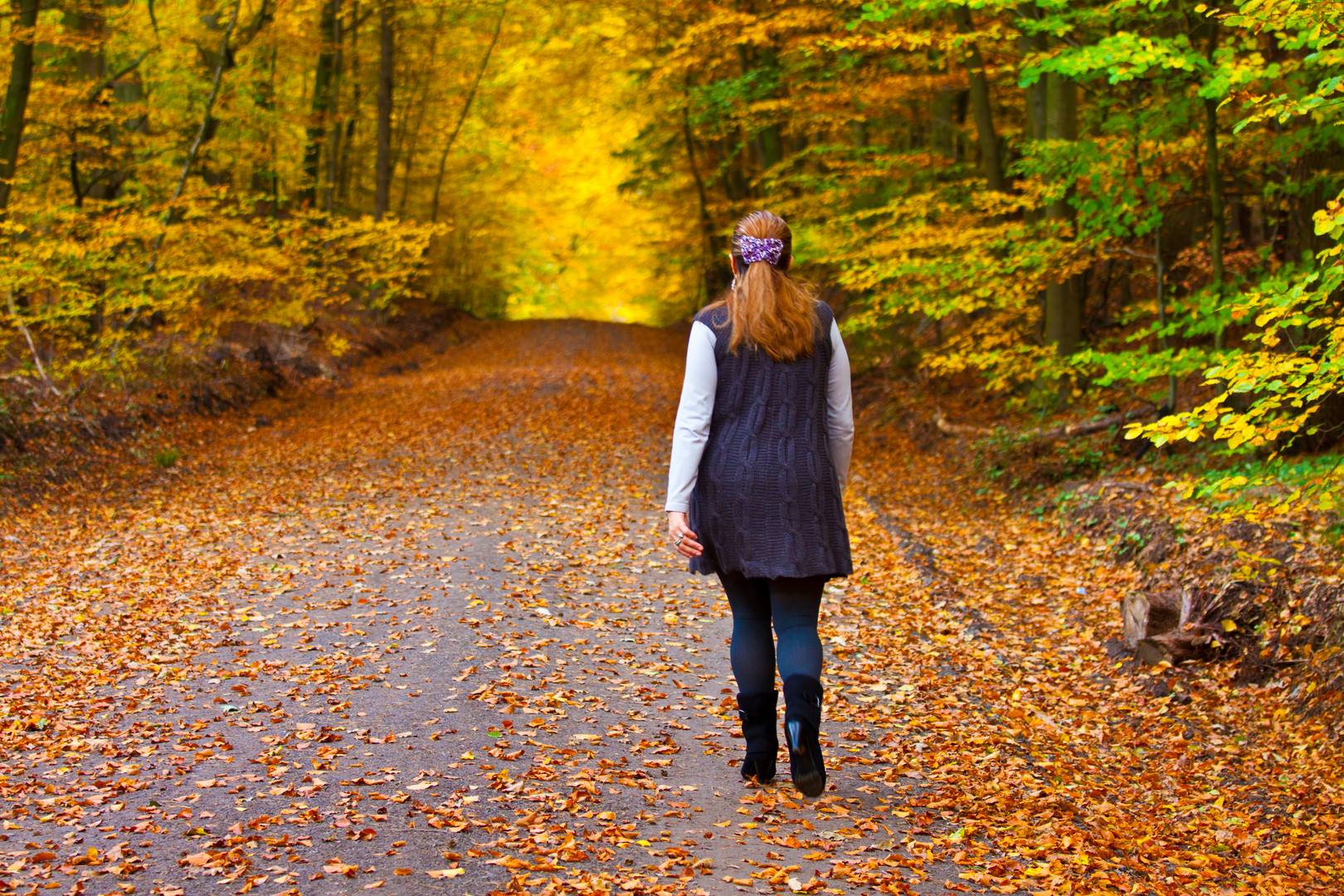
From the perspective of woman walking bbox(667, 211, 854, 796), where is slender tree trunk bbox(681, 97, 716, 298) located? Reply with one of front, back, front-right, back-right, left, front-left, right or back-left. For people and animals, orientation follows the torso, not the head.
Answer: front

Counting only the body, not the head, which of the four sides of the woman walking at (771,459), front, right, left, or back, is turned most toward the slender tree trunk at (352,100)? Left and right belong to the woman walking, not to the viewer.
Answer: front

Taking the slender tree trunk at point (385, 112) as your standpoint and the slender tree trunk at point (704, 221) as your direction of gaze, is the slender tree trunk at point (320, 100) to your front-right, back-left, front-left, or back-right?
back-left

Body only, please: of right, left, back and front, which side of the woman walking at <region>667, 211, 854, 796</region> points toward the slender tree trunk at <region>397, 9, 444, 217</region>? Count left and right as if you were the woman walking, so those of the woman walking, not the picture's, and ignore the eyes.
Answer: front

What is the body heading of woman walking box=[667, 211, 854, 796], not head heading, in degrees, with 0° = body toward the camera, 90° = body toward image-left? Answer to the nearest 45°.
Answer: approximately 180°

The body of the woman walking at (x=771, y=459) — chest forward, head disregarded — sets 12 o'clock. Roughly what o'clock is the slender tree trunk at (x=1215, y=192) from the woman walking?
The slender tree trunk is roughly at 1 o'clock from the woman walking.

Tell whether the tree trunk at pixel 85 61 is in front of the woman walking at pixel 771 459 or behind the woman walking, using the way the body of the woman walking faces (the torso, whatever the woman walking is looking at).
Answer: in front

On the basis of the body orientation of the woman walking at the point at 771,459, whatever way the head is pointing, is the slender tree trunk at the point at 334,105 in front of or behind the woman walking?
in front

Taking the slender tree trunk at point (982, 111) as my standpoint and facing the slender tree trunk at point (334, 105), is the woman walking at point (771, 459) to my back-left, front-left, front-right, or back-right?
back-left

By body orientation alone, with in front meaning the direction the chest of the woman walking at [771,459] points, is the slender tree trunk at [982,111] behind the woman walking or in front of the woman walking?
in front
